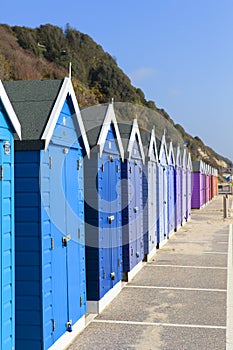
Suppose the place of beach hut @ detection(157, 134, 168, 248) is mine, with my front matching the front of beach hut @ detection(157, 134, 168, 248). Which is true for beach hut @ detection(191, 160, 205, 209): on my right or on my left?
on my left

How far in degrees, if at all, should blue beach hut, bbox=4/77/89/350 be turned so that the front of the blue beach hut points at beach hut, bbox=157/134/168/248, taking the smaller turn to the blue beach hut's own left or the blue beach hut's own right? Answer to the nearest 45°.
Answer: approximately 135° to the blue beach hut's own left

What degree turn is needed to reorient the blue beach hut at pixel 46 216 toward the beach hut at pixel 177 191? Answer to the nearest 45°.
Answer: approximately 135° to its left

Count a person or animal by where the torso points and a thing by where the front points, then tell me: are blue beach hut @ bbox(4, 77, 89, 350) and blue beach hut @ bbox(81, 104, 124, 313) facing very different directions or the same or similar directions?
same or similar directions

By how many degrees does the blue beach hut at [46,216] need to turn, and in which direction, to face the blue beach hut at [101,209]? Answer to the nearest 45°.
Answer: approximately 135° to its left

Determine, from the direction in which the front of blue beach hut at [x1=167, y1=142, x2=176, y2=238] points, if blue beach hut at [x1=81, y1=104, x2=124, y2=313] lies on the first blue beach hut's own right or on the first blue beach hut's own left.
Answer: on the first blue beach hut's own right

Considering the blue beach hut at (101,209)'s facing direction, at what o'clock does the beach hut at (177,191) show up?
The beach hut is roughly at 8 o'clock from the blue beach hut.

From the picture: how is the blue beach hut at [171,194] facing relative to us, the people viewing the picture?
facing to the right of the viewer

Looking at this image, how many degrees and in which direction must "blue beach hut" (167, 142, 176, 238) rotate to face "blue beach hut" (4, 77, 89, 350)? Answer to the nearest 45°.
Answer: approximately 90° to its right

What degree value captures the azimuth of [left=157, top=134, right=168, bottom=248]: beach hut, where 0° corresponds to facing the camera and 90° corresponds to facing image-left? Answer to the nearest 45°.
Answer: approximately 270°

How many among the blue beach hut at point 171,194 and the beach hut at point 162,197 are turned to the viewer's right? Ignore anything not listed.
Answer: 2

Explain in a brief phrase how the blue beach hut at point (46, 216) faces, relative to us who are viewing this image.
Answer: facing the viewer and to the right of the viewer

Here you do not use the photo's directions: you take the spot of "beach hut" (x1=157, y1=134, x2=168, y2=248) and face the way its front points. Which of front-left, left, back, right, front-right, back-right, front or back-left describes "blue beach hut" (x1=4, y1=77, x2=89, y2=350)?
right

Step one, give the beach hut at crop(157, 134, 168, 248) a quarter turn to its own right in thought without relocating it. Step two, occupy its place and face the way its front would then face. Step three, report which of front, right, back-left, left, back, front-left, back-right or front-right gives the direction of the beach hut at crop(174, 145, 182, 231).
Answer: back
